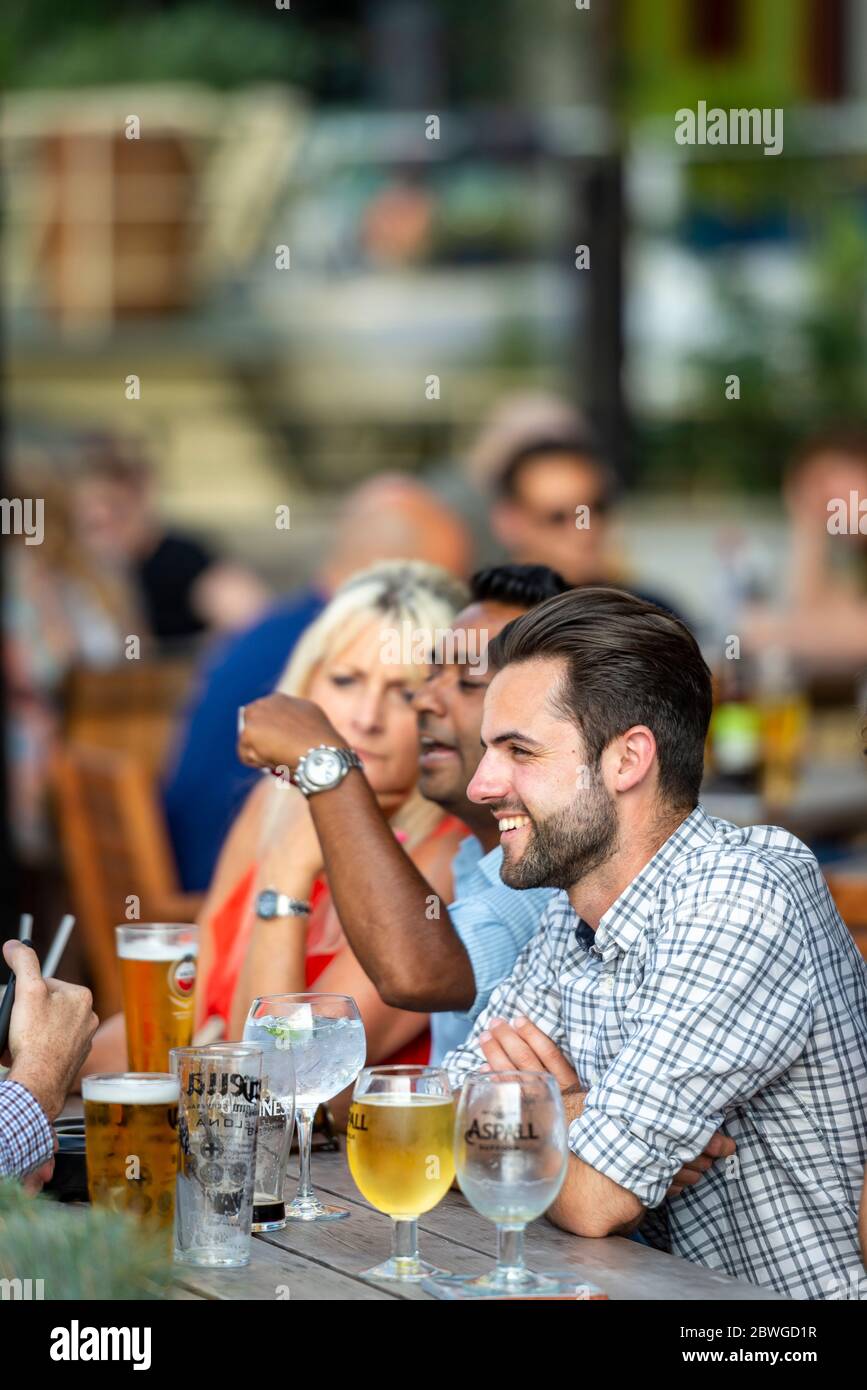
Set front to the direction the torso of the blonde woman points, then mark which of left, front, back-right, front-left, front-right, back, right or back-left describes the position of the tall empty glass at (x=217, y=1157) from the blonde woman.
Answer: front

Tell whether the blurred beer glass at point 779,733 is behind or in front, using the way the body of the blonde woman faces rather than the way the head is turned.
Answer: behind

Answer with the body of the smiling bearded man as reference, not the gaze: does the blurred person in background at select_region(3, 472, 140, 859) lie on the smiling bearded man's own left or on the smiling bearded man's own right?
on the smiling bearded man's own right

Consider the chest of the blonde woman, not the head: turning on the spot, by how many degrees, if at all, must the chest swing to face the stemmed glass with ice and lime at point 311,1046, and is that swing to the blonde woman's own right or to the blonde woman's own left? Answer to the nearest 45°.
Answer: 0° — they already face it

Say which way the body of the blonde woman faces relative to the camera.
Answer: toward the camera

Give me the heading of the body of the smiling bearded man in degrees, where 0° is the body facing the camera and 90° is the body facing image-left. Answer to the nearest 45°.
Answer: approximately 90°

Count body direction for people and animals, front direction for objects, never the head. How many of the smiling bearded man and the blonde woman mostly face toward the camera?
1

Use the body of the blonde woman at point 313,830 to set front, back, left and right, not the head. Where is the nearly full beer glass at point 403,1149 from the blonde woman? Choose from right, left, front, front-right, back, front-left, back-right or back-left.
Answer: front

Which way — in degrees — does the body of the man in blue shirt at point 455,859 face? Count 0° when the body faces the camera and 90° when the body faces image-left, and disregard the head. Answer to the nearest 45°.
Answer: approximately 45°

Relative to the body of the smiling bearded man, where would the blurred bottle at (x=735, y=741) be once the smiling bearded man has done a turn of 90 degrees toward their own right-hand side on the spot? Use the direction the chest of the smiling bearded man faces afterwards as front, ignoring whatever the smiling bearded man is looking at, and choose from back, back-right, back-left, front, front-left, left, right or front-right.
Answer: front
